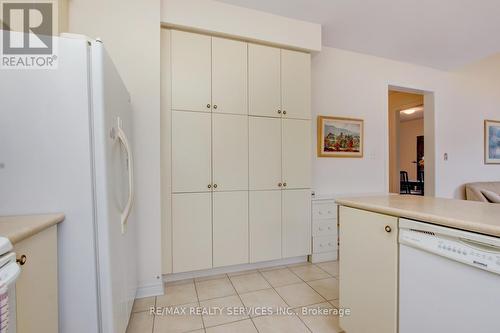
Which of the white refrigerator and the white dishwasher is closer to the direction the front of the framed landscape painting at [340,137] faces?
the white dishwasher

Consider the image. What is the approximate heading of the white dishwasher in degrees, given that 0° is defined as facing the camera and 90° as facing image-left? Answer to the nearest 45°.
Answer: approximately 45°

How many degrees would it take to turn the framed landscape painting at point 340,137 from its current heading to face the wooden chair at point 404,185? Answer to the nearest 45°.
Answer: approximately 90° to its left

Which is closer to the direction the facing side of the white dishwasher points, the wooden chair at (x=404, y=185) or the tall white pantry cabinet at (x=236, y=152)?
the tall white pantry cabinet

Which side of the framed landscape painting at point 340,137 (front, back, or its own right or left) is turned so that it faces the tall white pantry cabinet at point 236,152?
right

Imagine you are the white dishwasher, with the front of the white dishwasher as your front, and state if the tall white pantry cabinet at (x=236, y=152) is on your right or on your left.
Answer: on your right

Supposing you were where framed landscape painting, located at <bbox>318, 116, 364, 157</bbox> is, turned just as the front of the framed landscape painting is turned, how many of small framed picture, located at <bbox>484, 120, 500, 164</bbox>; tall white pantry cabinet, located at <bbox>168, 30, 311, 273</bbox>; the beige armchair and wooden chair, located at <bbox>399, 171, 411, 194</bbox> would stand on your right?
1

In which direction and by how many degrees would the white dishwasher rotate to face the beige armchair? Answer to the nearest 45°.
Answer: approximately 135° to its right

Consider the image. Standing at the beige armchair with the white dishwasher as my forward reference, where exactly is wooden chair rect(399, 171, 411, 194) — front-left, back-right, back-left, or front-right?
back-right

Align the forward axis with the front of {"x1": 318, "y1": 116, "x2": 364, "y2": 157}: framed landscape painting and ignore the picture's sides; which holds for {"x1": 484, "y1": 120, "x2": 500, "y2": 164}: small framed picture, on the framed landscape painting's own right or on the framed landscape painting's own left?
on the framed landscape painting's own left

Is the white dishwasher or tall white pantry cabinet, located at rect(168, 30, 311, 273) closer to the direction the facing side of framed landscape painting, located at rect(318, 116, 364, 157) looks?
the white dishwasher

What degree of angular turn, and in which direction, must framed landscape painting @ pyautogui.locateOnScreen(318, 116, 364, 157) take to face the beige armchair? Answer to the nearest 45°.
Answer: approximately 90° to its left

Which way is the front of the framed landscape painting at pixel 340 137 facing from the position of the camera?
facing the viewer and to the right of the viewer

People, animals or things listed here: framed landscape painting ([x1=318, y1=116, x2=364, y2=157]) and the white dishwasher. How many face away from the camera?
0
